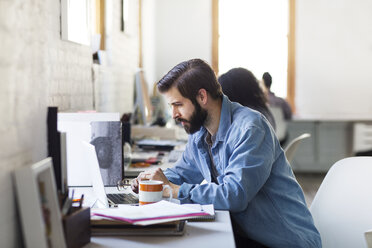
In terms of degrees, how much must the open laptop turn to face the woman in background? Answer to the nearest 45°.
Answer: approximately 45° to its left

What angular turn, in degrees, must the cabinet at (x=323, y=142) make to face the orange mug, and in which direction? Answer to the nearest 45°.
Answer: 0° — it already faces it

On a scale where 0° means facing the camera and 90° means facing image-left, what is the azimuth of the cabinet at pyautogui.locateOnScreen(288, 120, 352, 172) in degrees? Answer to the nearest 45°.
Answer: approximately 0°

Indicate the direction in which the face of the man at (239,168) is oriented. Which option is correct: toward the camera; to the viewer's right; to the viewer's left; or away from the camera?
to the viewer's left

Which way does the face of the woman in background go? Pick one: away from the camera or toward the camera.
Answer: away from the camera

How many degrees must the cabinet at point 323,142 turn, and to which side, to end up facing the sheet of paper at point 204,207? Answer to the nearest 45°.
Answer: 0° — it already faces it

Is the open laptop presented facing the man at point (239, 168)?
yes

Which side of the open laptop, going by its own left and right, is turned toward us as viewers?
right

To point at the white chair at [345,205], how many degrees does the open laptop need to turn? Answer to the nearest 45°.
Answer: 0° — it already faces it

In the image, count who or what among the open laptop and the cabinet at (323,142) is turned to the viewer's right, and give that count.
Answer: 1
